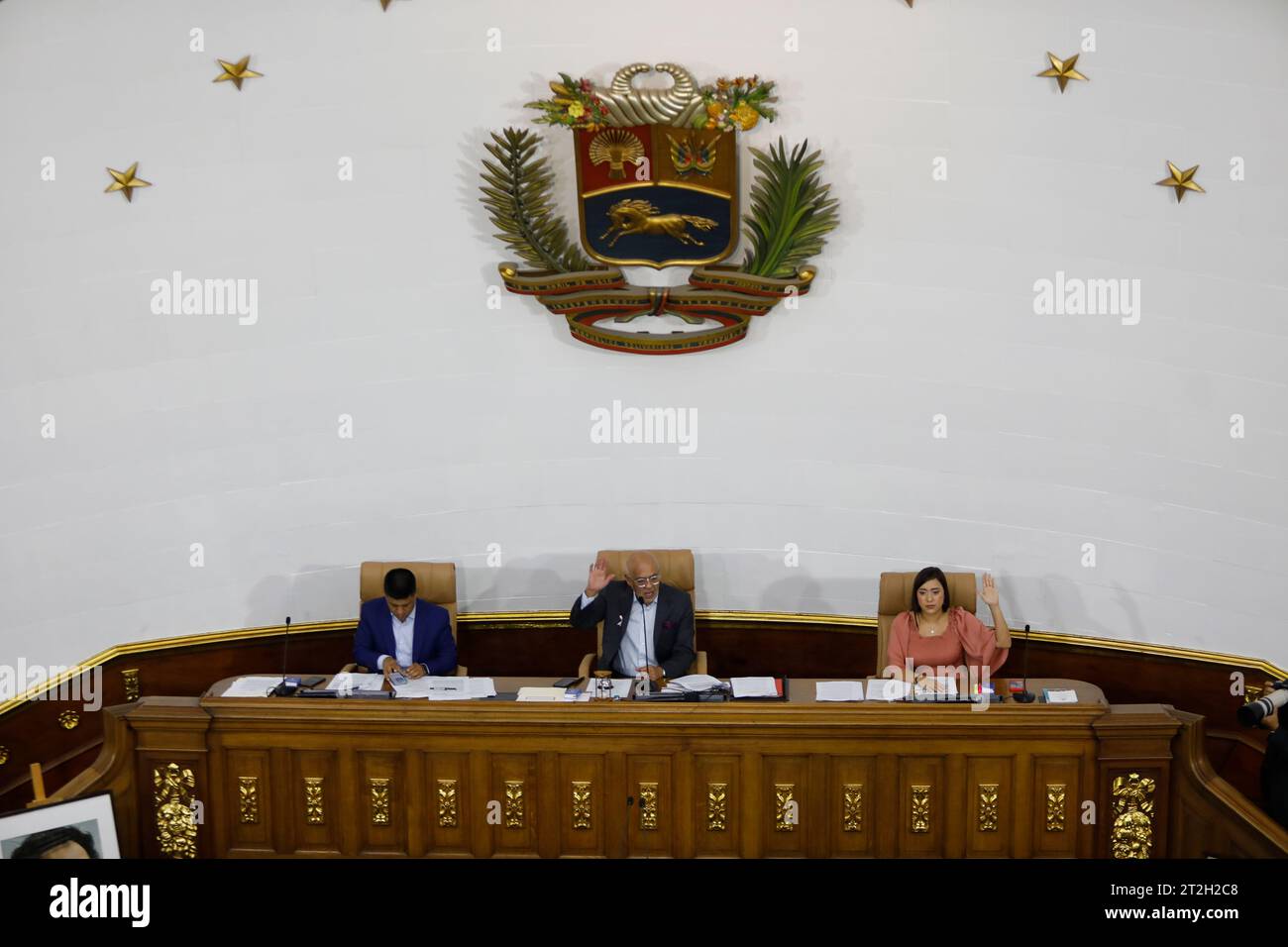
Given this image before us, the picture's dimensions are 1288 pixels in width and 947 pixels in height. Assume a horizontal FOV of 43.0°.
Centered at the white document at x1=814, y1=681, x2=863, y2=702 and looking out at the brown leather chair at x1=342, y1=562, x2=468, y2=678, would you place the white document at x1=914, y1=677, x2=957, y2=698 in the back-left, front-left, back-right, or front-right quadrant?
back-right

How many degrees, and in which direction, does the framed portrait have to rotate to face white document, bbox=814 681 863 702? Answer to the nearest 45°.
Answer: approximately 90° to its left

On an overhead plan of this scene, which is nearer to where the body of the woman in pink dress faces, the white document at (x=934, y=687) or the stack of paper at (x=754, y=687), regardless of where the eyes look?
the white document

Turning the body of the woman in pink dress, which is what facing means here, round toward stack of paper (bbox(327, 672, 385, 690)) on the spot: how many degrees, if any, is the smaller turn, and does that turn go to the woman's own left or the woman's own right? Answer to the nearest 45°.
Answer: approximately 90° to the woman's own right

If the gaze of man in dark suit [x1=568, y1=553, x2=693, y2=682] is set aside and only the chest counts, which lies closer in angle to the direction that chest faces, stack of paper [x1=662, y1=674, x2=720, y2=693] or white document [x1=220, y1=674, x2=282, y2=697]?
the stack of paper

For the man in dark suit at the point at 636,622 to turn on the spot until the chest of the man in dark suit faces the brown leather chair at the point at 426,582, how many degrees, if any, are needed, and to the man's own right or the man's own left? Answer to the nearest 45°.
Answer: approximately 90° to the man's own right

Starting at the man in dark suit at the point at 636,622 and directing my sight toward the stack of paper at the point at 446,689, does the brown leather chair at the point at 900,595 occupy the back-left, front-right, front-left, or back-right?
back-left
